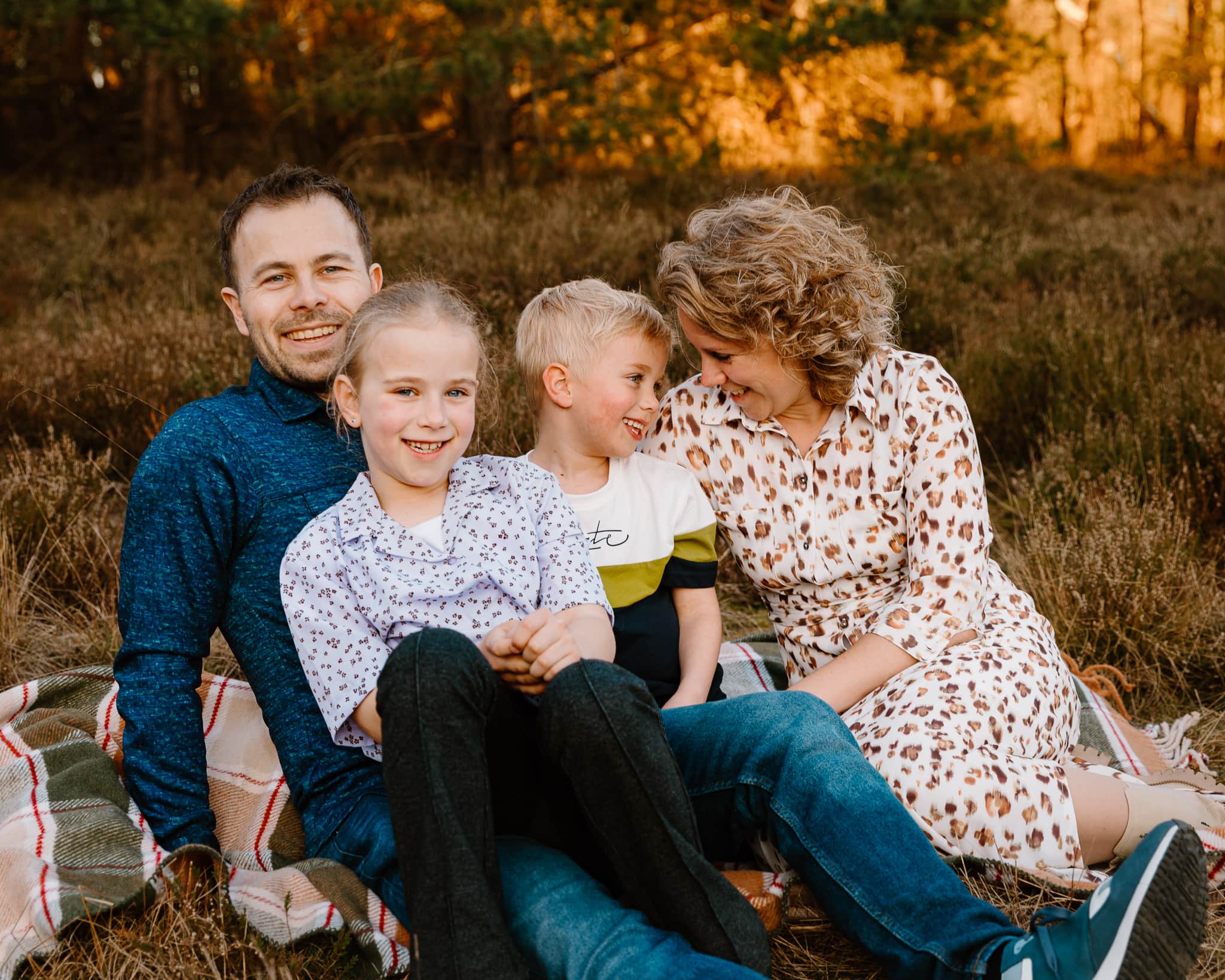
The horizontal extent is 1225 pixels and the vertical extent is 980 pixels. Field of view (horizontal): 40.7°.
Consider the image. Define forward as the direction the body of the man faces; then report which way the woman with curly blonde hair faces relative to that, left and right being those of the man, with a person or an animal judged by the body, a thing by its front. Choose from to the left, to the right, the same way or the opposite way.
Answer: to the right

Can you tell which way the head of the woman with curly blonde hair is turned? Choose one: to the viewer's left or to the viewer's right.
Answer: to the viewer's left

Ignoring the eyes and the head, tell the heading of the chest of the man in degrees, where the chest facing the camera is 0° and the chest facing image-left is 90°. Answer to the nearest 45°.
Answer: approximately 315°

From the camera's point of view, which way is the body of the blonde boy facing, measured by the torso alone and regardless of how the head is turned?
toward the camera

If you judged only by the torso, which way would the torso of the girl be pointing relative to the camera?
toward the camera

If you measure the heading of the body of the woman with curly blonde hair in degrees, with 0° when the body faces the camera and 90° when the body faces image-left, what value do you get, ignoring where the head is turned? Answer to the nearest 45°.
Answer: approximately 45°

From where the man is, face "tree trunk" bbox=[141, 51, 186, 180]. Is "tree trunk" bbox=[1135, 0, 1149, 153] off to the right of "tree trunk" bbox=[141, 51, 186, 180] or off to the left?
right

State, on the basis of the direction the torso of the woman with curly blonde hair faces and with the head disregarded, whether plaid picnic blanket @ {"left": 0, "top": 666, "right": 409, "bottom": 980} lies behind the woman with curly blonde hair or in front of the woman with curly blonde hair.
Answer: in front

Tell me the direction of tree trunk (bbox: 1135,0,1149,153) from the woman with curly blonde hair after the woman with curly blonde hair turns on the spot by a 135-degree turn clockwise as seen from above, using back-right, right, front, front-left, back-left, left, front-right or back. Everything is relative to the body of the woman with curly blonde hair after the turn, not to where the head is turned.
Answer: front

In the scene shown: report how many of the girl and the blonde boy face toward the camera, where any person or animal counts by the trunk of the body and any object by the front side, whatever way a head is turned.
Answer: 2

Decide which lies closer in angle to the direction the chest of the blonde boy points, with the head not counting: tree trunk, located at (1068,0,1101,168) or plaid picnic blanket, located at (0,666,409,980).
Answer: the plaid picnic blanket

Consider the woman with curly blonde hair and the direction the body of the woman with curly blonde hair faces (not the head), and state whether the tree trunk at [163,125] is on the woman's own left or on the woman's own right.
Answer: on the woman's own right
